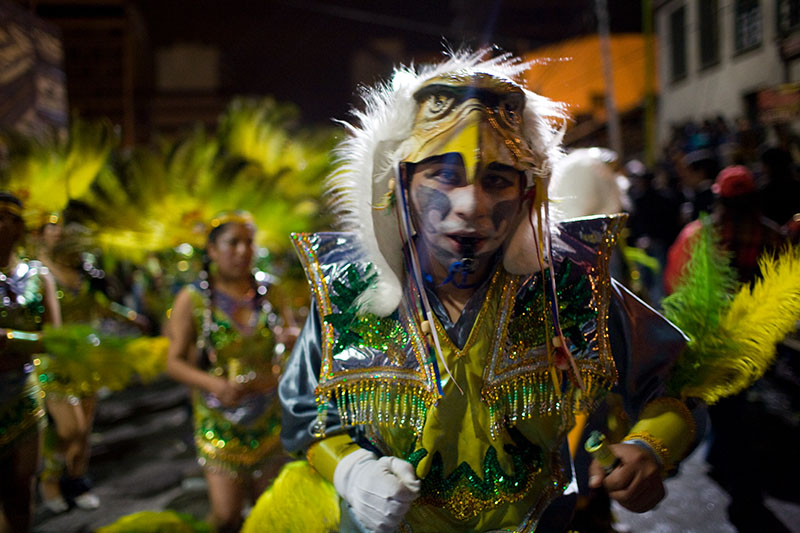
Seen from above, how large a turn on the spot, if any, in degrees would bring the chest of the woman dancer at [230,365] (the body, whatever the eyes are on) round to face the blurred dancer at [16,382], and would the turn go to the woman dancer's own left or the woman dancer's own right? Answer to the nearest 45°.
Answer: approximately 135° to the woman dancer's own right

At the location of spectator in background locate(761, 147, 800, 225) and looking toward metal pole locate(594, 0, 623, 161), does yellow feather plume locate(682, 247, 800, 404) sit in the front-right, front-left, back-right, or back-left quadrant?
back-left
